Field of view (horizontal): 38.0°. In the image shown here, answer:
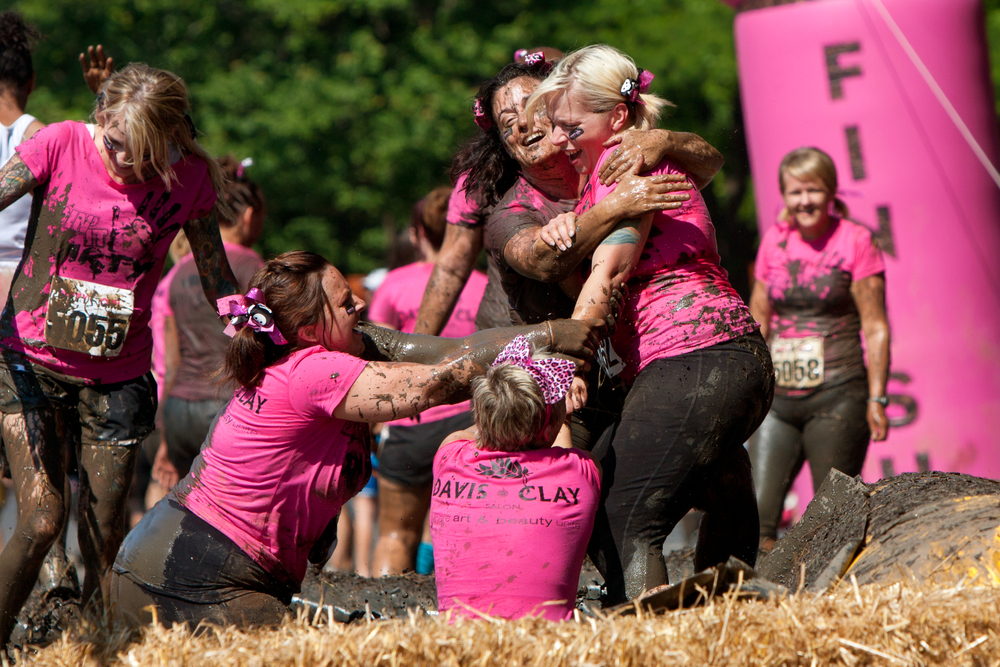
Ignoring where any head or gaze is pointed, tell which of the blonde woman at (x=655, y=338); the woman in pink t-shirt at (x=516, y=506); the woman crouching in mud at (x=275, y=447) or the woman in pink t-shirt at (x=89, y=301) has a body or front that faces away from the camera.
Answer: the woman in pink t-shirt at (x=516, y=506)

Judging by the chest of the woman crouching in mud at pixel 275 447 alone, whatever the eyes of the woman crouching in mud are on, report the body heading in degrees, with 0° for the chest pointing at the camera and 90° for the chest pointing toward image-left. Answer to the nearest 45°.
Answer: approximately 270°

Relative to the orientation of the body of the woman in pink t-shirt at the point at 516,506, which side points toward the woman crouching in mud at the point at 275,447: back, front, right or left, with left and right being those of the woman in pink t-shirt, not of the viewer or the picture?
left

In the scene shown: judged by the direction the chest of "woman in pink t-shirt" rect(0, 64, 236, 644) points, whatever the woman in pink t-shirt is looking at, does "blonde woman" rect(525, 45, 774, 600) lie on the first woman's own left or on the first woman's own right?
on the first woman's own left

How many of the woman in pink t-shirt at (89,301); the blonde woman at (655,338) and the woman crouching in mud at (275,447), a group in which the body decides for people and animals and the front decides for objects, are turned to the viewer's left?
1

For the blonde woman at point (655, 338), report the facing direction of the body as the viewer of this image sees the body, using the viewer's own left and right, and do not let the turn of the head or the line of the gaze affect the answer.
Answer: facing to the left of the viewer

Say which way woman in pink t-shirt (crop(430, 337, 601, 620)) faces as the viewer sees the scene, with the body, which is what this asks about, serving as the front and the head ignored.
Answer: away from the camera

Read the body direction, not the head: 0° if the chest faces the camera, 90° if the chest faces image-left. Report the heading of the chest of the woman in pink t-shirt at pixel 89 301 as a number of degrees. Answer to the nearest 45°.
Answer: approximately 0°
